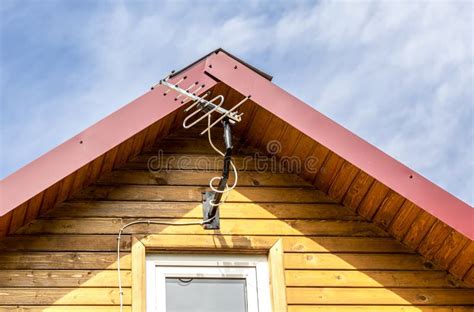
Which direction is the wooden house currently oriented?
toward the camera
